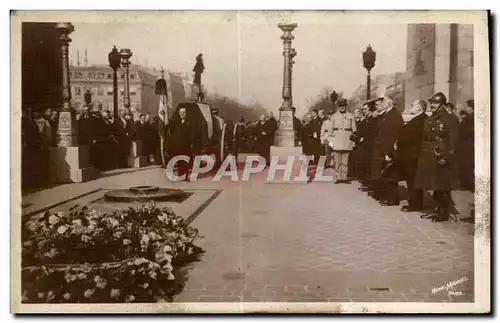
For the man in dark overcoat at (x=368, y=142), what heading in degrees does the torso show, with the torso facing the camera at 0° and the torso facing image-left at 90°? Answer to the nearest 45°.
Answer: approximately 90°
